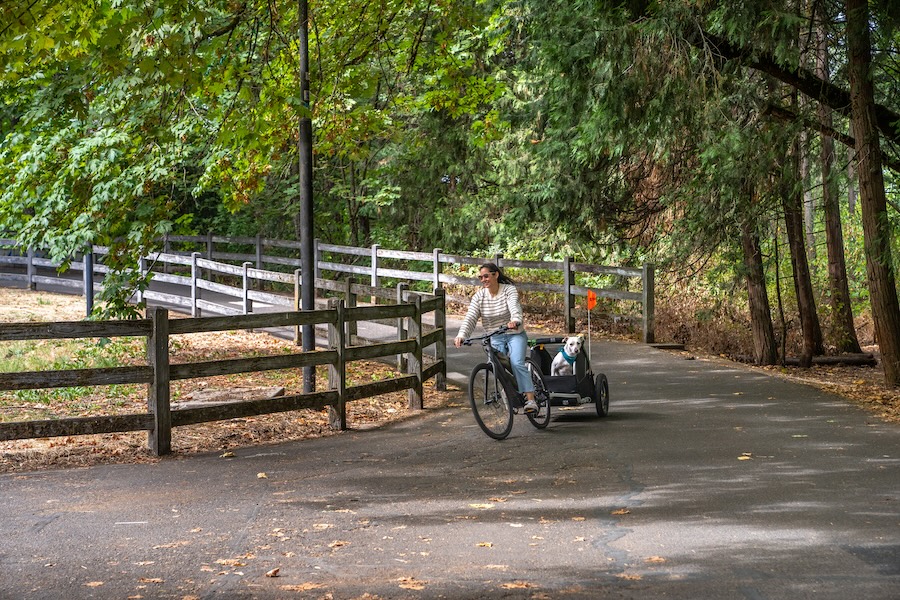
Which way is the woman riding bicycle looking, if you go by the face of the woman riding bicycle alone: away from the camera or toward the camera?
toward the camera

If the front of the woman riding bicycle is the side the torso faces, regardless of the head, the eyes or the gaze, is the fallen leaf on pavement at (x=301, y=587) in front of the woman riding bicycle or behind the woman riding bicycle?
in front

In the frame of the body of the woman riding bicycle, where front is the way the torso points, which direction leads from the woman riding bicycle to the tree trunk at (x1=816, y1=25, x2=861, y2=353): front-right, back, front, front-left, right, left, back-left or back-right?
back

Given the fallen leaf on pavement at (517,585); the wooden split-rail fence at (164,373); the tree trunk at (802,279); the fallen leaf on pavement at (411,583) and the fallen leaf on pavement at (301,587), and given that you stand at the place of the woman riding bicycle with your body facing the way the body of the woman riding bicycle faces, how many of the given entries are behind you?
1

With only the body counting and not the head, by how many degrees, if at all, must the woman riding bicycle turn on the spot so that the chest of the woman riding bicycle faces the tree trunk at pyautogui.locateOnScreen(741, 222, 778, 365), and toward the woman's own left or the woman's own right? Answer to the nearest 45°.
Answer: approximately 180°

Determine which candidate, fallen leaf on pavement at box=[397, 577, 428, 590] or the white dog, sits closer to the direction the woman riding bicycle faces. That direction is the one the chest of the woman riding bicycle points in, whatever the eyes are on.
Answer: the fallen leaf on pavement

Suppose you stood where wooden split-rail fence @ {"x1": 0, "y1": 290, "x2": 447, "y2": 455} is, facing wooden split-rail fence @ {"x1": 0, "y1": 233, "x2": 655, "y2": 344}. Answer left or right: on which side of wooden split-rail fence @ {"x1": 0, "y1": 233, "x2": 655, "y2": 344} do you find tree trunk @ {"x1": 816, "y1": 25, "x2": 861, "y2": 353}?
right

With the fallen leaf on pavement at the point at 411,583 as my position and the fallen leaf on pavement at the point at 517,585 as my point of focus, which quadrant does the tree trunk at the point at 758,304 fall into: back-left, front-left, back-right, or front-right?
front-left

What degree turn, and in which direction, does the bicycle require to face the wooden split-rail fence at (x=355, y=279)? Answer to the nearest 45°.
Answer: approximately 135° to its right

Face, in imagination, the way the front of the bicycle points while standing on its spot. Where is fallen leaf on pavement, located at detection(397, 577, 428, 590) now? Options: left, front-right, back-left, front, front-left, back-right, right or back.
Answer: front-left

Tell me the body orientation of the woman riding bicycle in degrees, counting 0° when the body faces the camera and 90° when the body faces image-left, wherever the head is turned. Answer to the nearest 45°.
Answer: approximately 45°

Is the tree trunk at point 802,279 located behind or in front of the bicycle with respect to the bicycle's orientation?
behind

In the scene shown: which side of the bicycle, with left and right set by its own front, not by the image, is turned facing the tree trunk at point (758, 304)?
back

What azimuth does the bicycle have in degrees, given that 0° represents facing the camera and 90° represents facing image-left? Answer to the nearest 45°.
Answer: approximately 45°

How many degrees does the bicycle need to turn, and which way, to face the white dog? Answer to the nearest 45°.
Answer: approximately 180°

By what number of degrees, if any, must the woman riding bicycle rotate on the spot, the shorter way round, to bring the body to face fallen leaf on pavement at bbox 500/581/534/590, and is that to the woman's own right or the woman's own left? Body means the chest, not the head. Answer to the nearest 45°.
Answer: approximately 45° to the woman's own left
